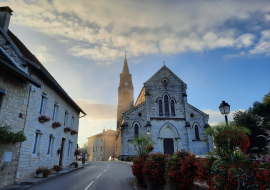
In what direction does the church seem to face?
toward the camera

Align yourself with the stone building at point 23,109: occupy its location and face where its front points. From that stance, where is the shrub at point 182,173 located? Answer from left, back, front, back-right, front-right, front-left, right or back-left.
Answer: front

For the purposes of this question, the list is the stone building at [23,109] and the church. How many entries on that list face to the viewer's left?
0

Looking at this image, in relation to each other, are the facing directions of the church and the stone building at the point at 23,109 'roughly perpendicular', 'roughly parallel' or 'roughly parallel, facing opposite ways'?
roughly perpendicular

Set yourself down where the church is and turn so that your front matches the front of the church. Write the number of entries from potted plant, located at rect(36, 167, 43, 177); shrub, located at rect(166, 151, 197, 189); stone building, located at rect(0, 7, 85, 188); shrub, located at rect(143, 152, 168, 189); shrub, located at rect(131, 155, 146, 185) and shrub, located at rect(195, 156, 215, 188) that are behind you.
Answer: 0

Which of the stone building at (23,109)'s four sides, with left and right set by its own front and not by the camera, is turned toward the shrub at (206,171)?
front

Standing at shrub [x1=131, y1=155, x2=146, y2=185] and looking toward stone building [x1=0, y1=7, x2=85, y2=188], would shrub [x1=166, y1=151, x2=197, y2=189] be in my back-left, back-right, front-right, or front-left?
back-left

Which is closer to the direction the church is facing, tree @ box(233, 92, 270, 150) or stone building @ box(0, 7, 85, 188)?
the stone building

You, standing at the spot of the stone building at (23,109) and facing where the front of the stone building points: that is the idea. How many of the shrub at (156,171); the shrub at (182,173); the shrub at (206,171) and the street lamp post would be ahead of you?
4

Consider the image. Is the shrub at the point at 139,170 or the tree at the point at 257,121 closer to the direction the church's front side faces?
the shrub

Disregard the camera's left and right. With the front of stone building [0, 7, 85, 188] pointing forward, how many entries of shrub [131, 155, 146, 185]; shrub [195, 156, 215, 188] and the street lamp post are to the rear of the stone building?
0

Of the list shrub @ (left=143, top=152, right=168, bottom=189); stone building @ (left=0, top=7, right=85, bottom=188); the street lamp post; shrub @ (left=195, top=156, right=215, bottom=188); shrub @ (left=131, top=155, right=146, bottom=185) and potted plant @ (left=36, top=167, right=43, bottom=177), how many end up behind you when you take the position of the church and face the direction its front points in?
0

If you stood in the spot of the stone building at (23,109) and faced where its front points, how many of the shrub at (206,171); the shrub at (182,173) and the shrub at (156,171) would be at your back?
0

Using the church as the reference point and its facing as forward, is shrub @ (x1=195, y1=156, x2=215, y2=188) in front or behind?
in front

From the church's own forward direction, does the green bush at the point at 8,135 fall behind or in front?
in front

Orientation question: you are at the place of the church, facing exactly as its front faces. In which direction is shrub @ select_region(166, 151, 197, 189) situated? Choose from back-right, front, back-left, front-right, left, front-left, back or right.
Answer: front

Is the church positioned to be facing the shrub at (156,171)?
yes

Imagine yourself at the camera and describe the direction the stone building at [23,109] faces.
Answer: facing the viewer and to the right of the viewer

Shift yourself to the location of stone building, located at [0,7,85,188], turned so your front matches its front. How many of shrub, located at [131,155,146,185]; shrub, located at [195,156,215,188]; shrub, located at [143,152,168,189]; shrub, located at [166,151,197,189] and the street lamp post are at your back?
0

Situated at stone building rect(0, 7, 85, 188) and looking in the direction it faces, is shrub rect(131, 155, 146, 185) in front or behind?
in front
